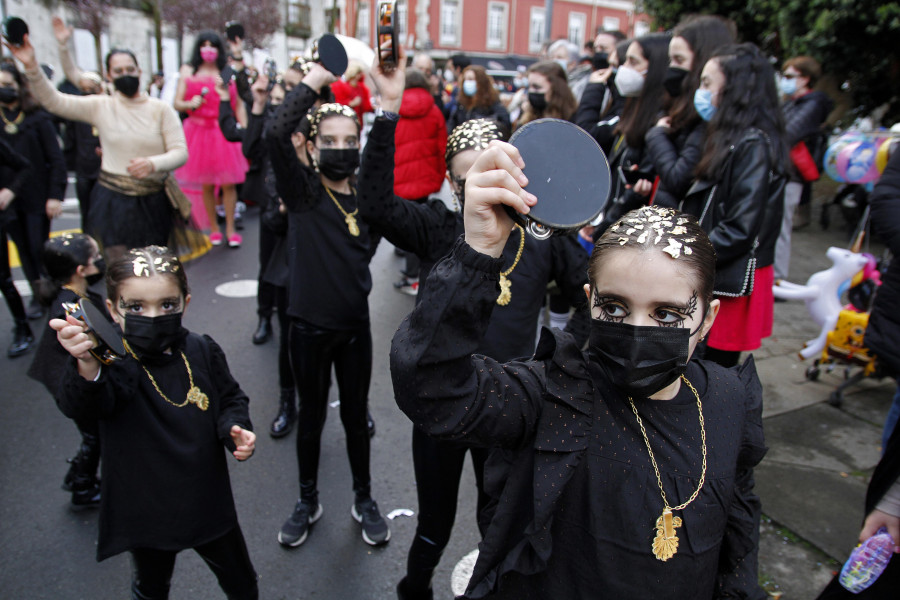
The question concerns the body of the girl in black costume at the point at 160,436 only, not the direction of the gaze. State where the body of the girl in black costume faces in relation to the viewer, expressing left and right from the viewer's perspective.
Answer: facing the viewer

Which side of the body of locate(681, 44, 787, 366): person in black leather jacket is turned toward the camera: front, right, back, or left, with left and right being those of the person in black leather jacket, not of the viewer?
left

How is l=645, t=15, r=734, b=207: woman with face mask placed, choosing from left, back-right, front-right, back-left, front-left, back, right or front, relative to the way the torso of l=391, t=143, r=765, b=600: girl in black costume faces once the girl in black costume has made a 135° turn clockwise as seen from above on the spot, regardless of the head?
front-right

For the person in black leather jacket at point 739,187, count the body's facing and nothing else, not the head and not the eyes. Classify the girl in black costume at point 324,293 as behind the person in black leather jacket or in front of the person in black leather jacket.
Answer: in front

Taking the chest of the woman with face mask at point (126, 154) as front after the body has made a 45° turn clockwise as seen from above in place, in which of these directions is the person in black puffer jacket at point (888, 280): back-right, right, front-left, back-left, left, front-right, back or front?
left

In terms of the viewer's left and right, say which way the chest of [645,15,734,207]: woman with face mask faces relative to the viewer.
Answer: facing to the left of the viewer

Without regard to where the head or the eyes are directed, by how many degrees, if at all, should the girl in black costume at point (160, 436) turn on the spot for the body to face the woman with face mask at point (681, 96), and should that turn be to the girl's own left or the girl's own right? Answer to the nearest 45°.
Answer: approximately 90° to the girl's own left

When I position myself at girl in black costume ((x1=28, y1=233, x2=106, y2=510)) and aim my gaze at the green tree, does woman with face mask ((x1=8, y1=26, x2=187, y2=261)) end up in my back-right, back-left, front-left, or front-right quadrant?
front-left

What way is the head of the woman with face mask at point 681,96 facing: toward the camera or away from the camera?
toward the camera

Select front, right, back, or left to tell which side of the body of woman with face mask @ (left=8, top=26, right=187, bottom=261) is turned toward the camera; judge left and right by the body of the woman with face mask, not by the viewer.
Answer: front

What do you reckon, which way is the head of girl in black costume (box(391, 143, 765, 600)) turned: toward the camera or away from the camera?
toward the camera

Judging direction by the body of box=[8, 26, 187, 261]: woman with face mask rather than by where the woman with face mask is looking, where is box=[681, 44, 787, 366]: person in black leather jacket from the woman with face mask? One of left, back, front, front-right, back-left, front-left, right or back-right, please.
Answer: front-left
